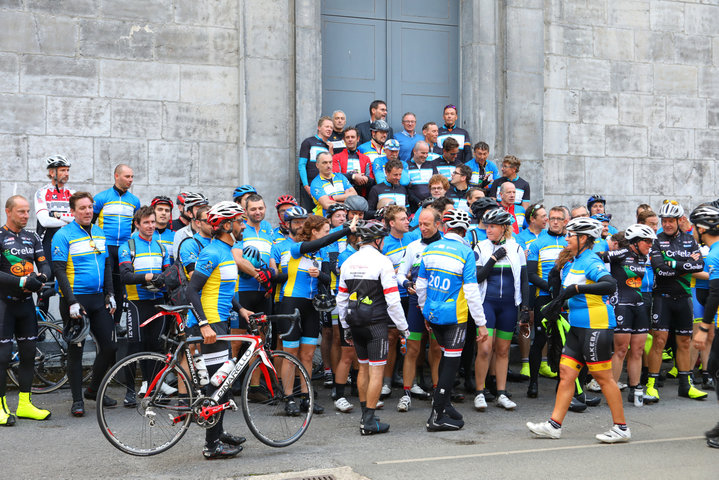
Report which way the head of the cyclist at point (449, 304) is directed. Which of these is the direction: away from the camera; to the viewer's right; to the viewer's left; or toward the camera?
away from the camera

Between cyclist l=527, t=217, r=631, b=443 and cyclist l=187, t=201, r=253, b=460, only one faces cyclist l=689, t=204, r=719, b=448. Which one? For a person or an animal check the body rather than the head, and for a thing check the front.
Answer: cyclist l=187, t=201, r=253, b=460

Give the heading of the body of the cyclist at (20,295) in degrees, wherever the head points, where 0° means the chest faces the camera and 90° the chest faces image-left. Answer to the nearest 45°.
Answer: approximately 315°

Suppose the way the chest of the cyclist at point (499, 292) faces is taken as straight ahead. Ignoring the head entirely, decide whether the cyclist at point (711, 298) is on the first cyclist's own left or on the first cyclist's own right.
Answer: on the first cyclist's own left

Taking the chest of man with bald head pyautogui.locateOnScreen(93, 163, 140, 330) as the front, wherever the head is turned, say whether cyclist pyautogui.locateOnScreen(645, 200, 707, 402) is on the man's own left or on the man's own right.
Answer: on the man's own left

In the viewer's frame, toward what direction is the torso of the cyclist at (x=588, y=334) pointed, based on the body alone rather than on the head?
to the viewer's left

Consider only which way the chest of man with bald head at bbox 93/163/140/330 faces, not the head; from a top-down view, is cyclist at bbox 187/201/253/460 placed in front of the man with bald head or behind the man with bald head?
in front

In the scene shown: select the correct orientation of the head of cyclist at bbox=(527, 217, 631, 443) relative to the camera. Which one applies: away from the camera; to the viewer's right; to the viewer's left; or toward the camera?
to the viewer's left

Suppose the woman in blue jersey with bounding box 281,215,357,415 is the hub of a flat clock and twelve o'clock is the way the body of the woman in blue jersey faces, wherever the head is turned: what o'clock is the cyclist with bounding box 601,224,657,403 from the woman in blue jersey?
The cyclist is roughly at 10 o'clock from the woman in blue jersey.
